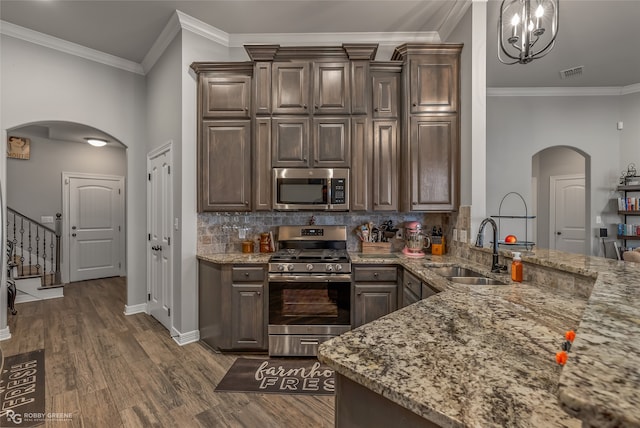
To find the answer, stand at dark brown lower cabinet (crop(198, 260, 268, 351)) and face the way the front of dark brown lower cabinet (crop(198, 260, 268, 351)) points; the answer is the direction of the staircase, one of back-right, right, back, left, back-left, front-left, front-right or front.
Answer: back-right

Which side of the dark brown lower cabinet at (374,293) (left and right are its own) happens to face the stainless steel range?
right

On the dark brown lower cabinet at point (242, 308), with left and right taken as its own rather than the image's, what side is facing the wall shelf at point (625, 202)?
left

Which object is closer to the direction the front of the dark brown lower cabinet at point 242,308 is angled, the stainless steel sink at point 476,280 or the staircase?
the stainless steel sink

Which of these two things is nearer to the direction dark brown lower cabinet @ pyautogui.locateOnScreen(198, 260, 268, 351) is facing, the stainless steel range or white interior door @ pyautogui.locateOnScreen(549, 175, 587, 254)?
the stainless steel range

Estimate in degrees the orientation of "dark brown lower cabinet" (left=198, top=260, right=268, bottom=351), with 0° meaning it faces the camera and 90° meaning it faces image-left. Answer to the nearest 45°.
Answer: approximately 0°

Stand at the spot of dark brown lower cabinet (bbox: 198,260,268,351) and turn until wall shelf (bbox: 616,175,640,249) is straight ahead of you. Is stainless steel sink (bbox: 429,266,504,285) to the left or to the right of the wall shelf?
right
